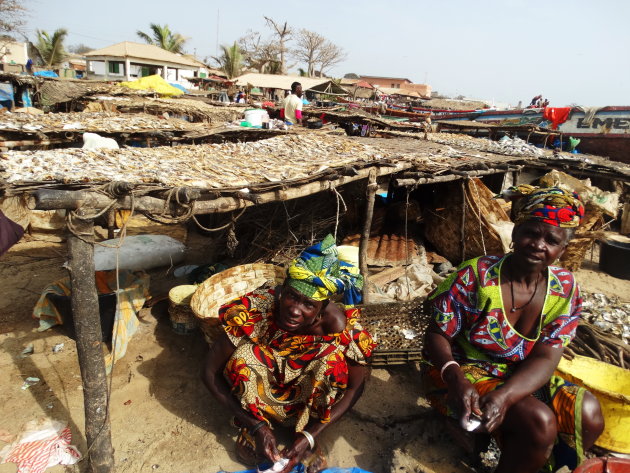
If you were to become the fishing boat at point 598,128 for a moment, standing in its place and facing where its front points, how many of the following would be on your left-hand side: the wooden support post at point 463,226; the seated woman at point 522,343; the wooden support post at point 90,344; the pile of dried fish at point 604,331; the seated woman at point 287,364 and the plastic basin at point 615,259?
6

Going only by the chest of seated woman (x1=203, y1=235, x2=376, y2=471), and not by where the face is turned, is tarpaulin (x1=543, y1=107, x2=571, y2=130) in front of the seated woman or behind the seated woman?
behind

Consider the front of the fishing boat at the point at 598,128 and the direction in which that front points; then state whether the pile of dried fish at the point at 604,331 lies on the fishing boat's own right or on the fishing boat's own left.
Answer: on the fishing boat's own left

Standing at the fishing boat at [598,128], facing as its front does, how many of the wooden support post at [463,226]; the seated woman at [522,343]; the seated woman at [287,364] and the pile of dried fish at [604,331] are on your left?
4

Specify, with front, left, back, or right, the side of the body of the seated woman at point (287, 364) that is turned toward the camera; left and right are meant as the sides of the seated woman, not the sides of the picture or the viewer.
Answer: front

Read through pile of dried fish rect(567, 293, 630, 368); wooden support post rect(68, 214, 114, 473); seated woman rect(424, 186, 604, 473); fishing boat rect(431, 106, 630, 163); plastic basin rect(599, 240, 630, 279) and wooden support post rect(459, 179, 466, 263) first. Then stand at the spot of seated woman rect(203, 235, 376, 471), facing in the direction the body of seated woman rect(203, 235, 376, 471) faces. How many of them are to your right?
1

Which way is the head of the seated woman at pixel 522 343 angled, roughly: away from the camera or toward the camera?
toward the camera

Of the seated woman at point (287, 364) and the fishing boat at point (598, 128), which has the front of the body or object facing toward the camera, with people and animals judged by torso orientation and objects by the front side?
the seated woman

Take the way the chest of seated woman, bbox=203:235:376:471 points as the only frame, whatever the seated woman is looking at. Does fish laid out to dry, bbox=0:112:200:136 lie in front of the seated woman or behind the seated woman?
behind

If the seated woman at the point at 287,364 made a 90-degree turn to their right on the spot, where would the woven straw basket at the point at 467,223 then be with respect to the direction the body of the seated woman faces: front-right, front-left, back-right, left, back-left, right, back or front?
back-right

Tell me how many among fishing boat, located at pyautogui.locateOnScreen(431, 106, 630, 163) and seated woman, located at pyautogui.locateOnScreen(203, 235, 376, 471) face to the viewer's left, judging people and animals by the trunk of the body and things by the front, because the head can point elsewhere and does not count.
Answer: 1

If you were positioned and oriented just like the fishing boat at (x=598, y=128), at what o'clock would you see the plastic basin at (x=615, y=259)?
The plastic basin is roughly at 9 o'clock from the fishing boat.

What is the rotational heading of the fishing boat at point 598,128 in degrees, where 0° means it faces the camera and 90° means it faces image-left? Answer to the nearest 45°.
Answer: approximately 90°

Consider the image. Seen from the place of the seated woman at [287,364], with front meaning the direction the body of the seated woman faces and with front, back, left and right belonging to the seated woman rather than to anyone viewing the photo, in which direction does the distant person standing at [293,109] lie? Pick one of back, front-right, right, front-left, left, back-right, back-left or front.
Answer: back

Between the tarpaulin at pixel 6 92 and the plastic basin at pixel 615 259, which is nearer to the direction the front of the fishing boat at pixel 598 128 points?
the tarpaulin

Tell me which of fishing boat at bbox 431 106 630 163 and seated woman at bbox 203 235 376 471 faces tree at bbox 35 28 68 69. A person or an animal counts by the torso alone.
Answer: the fishing boat
